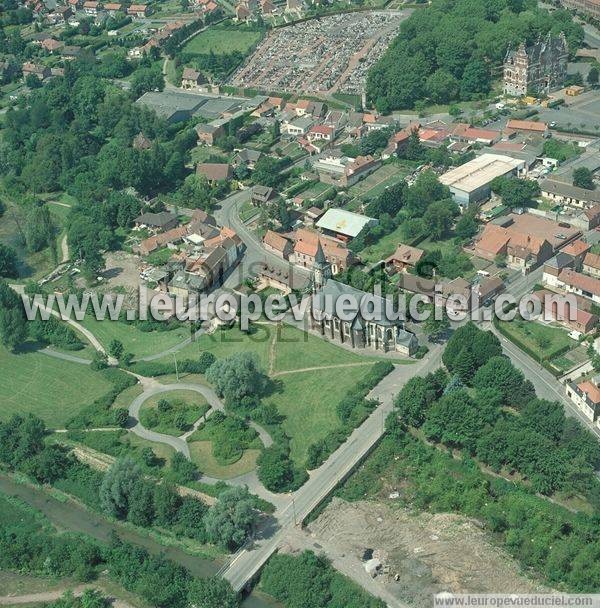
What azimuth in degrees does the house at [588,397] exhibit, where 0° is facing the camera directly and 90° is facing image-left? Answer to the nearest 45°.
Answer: approximately 45°

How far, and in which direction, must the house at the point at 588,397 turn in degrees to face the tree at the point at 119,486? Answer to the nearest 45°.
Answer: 0° — it already faces it

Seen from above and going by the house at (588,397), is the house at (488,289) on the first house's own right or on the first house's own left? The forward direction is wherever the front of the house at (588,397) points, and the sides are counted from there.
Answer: on the first house's own right

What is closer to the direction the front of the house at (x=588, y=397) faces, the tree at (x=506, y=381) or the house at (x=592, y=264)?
the tree

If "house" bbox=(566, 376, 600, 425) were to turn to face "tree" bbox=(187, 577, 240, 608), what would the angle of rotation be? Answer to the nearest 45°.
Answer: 0° — it already faces it

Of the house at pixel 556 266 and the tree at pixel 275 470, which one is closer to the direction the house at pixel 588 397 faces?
the tree

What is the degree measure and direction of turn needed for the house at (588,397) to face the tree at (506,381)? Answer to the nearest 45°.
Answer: approximately 45° to its right

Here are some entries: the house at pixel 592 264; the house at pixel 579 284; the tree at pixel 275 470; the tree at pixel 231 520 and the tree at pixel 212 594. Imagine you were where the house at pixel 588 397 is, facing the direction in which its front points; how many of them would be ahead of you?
3

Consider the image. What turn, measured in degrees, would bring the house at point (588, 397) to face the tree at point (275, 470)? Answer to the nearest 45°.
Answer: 0° — it already faces it

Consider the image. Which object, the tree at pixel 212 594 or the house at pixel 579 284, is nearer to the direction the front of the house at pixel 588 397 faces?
the tree

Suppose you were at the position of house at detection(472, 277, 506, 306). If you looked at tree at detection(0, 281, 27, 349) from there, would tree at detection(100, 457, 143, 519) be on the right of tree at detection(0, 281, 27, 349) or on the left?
left

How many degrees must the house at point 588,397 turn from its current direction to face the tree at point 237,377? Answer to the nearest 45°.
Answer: approximately 45° to its right

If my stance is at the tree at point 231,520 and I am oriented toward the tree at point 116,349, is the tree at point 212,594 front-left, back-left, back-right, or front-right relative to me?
back-left

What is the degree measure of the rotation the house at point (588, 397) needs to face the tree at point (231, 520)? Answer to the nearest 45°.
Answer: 0° — it already faces it

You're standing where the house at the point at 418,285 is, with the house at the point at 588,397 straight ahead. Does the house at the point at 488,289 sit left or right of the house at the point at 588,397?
left

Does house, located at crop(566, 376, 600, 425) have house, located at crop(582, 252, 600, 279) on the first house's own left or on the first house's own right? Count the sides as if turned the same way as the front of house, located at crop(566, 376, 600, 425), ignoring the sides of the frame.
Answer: on the first house's own right
